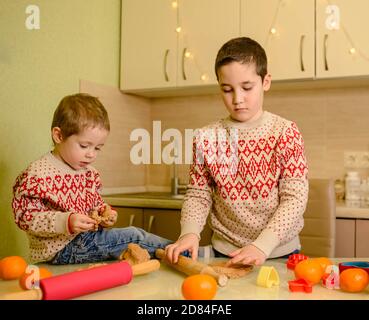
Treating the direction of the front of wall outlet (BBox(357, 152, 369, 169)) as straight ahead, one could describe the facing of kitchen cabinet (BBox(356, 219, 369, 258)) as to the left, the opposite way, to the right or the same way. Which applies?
the same way

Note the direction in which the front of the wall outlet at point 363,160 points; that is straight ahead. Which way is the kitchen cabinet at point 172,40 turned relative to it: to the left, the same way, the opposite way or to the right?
the same way

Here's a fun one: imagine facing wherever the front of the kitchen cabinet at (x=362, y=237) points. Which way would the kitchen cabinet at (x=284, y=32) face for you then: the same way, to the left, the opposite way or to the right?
the same way

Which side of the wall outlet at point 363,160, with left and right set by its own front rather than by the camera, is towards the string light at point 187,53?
right

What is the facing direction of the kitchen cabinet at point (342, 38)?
toward the camera

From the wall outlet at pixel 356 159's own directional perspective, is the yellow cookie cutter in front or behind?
in front

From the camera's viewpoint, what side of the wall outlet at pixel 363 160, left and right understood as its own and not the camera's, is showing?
front

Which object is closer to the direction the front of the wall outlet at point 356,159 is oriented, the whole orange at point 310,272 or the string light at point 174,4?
the whole orange

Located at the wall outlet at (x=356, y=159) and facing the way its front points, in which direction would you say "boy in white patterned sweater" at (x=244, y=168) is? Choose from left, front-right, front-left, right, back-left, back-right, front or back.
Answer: front

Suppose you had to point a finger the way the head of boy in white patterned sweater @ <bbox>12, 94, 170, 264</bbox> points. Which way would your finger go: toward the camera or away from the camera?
toward the camera

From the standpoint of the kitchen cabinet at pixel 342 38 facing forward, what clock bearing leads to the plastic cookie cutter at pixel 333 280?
The plastic cookie cutter is roughly at 12 o'clock from the kitchen cabinet.

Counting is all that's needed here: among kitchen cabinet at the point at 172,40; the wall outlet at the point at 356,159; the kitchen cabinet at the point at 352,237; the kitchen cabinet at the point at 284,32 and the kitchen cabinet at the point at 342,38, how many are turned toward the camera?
5

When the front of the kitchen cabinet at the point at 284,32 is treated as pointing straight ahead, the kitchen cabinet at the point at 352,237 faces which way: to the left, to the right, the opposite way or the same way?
the same way

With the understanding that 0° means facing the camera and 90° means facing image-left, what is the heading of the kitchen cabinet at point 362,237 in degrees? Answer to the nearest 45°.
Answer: approximately 0°

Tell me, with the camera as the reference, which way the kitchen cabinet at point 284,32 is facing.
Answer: facing the viewer
